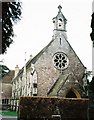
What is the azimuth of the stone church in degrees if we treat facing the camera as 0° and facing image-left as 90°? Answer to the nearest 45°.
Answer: approximately 315°
